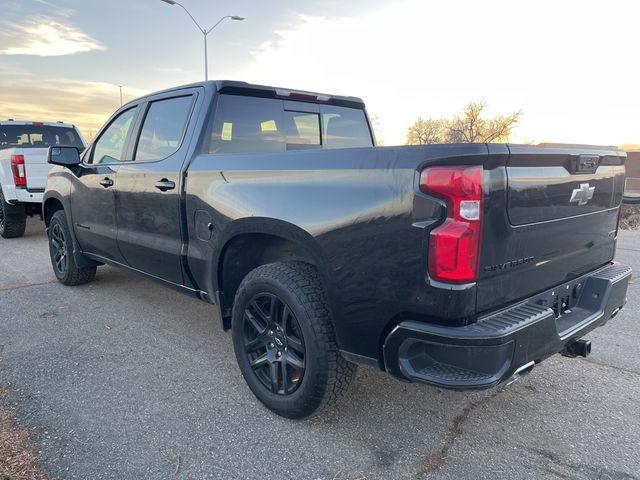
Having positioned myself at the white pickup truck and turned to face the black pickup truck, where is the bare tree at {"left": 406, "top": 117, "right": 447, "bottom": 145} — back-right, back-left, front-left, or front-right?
back-left

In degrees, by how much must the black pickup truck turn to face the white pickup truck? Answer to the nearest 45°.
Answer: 0° — it already faces it

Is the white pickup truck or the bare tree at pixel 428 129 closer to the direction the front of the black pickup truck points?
the white pickup truck

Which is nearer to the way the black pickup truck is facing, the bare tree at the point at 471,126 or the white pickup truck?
the white pickup truck

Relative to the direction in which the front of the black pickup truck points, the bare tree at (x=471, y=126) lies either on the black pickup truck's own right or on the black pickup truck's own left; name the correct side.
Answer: on the black pickup truck's own right

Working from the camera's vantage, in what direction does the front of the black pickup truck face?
facing away from the viewer and to the left of the viewer

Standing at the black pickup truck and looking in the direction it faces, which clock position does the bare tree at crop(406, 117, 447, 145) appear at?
The bare tree is roughly at 2 o'clock from the black pickup truck.

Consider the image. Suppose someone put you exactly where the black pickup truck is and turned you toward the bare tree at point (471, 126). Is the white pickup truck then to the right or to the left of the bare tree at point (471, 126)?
left
